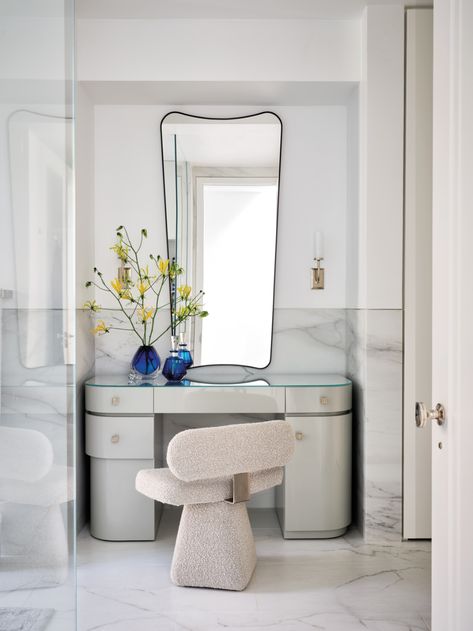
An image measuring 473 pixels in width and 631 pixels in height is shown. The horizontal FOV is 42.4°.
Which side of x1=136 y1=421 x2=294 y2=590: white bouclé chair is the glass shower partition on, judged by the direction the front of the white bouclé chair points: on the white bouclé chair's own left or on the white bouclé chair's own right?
on the white bouclé chair's own left

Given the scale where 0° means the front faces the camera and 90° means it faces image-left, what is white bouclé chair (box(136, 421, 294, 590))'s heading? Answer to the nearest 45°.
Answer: approximately 135°

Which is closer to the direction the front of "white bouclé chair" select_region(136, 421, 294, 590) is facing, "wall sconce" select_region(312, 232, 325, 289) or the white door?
the wall sconce

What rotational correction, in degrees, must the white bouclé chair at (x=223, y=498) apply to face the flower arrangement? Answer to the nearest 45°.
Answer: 0° — it already faces it

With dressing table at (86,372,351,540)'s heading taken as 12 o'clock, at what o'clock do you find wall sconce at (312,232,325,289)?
The wall sconce is roughly at 8 o'clock from the dressing table.

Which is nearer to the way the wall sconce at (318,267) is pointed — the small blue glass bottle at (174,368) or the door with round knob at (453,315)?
the door with round knob

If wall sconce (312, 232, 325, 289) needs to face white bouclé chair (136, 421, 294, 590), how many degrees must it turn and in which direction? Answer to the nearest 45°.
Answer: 0° — it already faces it

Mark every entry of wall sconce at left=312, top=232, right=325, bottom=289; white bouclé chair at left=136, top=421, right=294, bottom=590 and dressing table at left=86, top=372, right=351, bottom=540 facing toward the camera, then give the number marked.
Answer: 2

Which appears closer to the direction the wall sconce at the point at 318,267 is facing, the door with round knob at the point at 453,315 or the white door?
the door with round knob

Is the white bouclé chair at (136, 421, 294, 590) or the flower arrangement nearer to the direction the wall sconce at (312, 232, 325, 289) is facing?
the white bouclé chair

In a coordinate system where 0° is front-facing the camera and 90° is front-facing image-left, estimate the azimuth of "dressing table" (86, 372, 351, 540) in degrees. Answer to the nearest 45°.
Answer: approximately 0°

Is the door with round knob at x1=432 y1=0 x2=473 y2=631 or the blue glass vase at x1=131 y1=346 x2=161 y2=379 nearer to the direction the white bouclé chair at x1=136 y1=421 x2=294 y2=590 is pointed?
the blue glass vase
